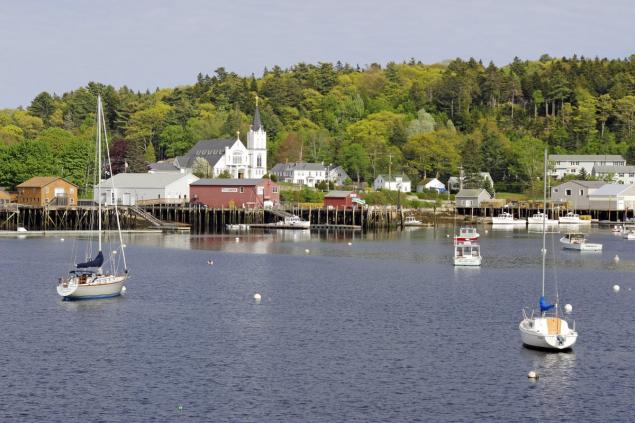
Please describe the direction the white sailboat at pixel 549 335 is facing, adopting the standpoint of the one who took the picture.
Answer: facing away from the viewer and to the left of the viewer
